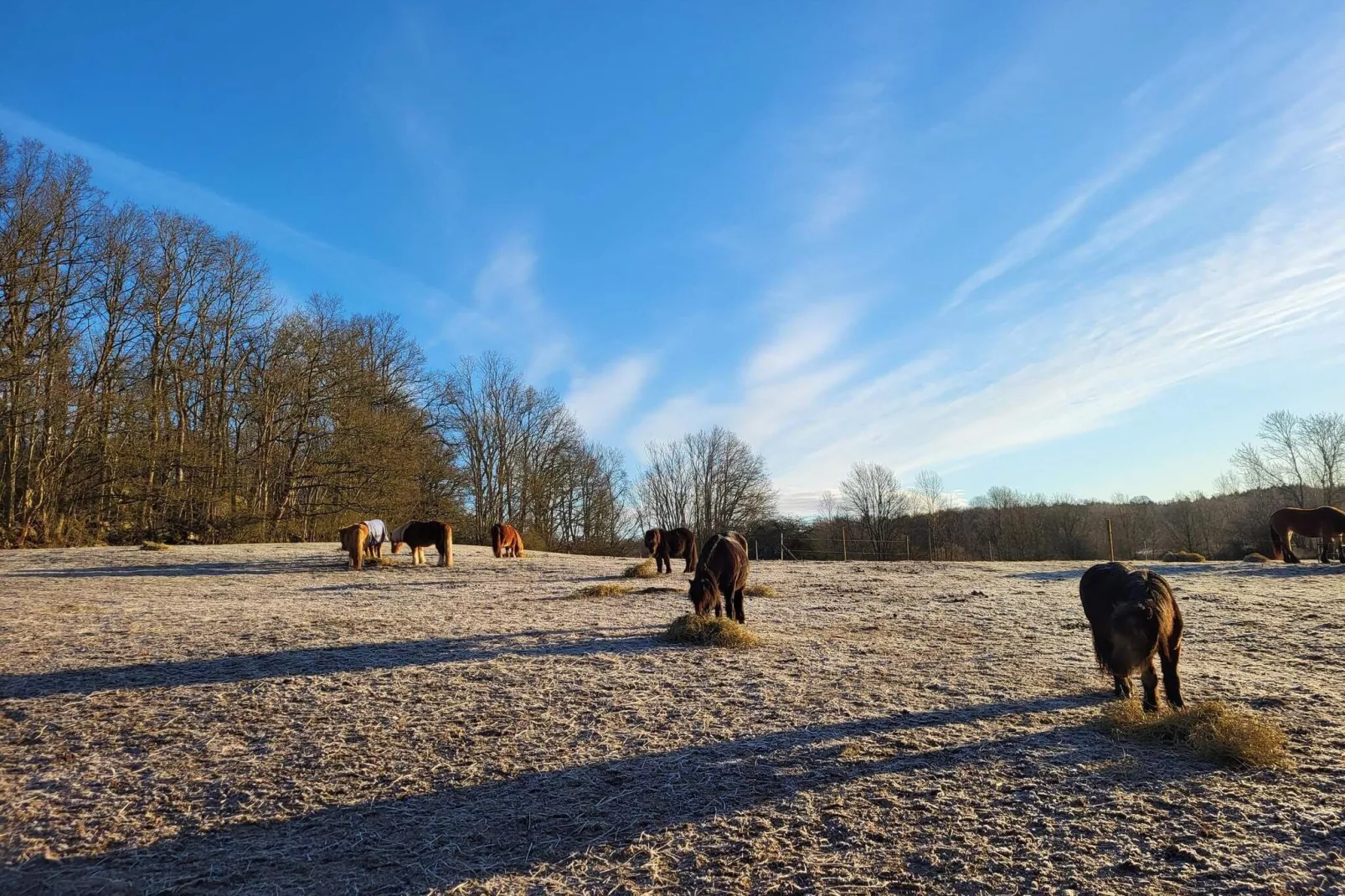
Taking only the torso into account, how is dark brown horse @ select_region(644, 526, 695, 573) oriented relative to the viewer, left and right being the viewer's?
facing the viewer and to the left of the viewer

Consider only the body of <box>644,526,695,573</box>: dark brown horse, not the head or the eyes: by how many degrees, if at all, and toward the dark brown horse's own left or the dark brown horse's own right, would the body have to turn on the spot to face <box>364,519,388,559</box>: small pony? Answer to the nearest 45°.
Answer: approximately 45° to the dark brown horse's own right

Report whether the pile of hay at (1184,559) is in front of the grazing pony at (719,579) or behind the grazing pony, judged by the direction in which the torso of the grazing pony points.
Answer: behind

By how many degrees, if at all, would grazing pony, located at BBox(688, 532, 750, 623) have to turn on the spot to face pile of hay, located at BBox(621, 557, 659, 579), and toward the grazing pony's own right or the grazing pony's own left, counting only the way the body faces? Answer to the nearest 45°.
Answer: approximately 135° to the grazing pony's own right

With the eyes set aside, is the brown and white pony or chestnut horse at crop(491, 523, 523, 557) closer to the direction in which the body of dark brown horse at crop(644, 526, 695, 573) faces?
the brown and white pony

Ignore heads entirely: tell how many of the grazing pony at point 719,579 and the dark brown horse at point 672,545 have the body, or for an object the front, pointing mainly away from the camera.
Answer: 0

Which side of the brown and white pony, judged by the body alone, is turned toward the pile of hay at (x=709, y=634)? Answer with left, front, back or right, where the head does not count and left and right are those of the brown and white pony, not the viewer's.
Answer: left

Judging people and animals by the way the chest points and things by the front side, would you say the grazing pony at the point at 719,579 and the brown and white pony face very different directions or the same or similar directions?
same or similar directions

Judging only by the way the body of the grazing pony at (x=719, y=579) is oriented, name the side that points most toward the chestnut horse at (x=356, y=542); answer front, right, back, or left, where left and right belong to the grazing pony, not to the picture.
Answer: right

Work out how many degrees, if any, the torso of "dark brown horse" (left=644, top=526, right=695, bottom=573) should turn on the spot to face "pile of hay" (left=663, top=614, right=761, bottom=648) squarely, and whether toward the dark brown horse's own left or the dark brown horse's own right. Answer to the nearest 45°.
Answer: approximately 45° to the dark brown horse's own left

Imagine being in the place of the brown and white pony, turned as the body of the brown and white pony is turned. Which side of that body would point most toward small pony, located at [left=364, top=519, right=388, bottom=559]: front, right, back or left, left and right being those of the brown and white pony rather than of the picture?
front

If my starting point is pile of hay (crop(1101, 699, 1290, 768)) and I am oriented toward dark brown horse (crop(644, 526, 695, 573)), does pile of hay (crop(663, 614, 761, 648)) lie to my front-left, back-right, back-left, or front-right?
front-left

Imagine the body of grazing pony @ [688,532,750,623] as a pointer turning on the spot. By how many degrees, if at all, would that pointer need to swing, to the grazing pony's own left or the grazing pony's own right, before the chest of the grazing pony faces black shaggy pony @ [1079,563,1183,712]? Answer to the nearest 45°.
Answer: approximately 90° to the grazing pony's own left

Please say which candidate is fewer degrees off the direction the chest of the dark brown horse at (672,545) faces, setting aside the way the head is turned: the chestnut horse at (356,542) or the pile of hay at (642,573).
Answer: the pile of hay

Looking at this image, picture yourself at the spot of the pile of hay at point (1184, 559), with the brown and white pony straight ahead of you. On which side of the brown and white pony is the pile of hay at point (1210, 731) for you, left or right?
left

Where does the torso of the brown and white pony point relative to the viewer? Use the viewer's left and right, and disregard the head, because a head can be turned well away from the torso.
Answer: facing to the left of the viewer

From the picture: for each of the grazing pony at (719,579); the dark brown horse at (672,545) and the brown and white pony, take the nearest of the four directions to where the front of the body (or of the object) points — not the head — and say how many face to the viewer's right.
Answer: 0

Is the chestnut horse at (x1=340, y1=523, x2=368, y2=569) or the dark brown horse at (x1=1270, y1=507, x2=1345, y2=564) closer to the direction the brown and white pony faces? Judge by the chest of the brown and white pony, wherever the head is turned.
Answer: the chestnut horse

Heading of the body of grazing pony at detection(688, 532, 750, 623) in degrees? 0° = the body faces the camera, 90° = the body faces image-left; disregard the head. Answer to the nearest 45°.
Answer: approximately 45°
